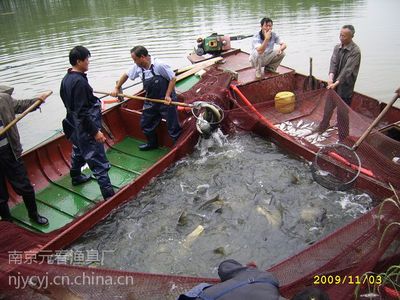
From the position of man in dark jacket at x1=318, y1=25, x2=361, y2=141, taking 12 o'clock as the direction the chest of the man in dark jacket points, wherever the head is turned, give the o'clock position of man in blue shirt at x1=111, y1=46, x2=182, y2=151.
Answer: The man in blue shirt is roughly at 1 o'clock from the man in dark jacket.

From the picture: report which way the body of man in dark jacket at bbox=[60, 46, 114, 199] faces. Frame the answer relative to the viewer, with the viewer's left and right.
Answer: facing to the right of the viewer

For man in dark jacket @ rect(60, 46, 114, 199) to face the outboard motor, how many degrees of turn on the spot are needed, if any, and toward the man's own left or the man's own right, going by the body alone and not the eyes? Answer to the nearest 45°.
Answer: approximately 45° to the man's own left

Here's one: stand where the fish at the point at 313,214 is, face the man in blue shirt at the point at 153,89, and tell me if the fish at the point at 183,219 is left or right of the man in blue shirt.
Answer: left

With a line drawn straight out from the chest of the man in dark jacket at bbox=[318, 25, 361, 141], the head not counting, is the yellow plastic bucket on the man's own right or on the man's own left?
on the man's own right

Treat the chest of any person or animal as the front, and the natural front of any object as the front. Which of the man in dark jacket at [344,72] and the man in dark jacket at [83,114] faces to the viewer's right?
the man in dark jacket at [83,114]

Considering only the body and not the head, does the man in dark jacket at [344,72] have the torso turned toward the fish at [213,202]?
yes

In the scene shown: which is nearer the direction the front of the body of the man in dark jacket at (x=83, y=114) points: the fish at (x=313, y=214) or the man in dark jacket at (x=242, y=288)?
the fish

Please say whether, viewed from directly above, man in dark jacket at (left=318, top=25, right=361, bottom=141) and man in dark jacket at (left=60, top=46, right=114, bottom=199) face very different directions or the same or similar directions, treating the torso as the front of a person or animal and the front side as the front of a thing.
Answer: very different directions

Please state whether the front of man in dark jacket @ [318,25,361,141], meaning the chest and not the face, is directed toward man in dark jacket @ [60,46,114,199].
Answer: yes

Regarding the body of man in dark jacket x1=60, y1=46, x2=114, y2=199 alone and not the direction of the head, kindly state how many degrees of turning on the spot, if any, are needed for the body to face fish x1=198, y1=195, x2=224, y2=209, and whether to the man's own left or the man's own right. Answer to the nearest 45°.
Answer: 0° — they already face it
